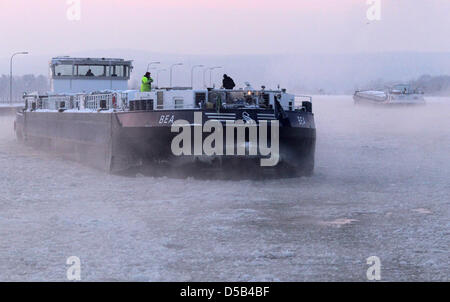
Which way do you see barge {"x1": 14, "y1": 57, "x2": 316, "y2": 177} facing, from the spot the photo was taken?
facing the viewer and to the right of the viewer
